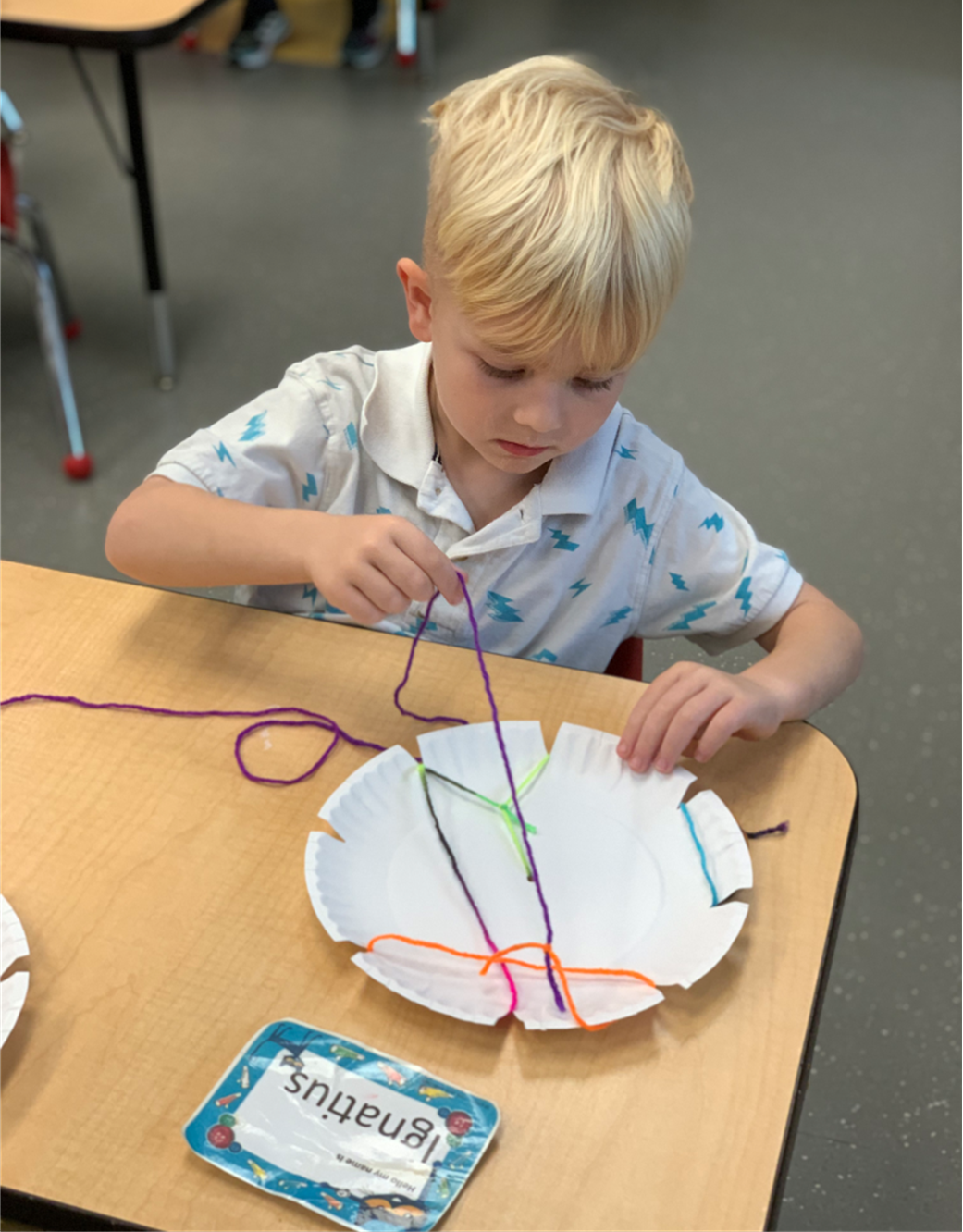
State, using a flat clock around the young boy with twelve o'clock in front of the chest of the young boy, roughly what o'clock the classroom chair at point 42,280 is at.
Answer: The classroom chair is roughly at 5 o'clock from the young boy.

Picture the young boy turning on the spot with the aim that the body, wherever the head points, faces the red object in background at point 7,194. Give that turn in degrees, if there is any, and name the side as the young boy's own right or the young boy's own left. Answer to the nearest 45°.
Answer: approximately 135° to the young boy's own right

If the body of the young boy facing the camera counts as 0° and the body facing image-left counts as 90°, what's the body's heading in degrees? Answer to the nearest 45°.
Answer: approximately 0°

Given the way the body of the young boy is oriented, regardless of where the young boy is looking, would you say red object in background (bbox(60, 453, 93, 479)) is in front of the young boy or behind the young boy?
behind
